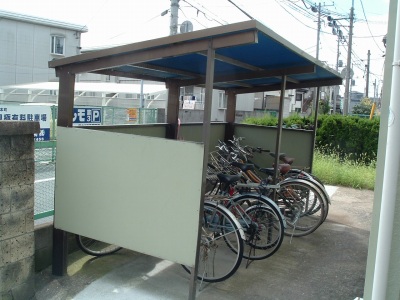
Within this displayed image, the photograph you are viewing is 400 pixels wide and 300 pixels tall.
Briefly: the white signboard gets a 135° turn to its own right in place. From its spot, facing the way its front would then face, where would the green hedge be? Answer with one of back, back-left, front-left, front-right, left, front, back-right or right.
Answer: back-right

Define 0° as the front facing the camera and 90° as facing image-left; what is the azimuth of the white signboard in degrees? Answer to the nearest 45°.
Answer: approximately 0°

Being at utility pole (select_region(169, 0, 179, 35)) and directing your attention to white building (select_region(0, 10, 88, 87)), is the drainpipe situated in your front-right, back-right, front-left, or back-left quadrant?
back-left

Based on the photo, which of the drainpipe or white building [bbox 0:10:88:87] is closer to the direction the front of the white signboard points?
the drainpipe

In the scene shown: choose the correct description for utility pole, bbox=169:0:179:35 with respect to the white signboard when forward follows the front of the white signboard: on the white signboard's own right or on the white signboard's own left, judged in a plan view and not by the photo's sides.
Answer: on the white signboard's own left

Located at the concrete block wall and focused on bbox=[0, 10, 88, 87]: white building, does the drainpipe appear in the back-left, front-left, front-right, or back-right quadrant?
back-right

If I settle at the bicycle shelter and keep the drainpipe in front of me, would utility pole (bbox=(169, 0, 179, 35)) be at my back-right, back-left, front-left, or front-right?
back-left

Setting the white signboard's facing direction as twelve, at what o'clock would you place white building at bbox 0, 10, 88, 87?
The white building is roughly at 6 o'clock from the white signboard.
